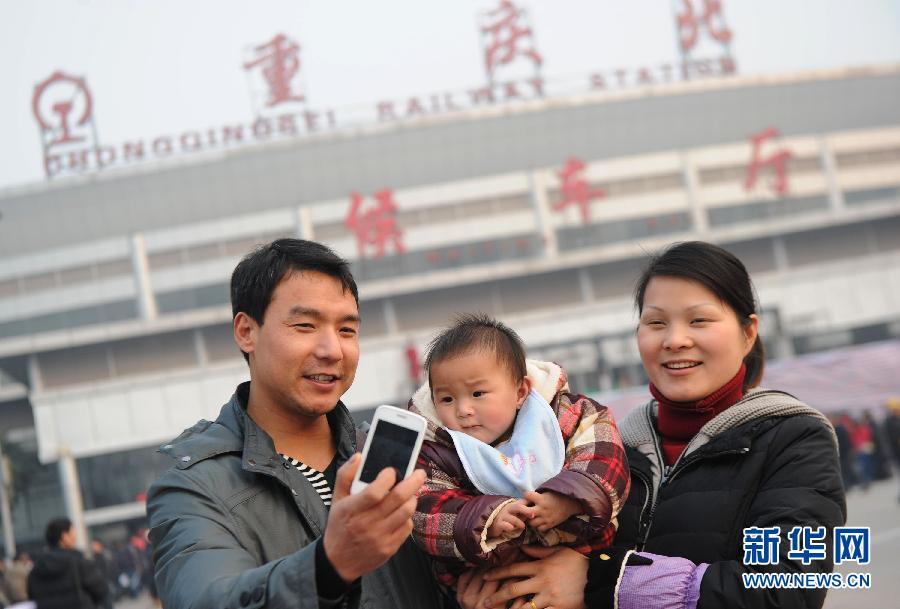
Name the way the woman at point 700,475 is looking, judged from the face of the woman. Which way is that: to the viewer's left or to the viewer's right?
to the viewer's left

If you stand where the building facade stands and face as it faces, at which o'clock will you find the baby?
The baby is roughly at 12 o'clock from the building facade.

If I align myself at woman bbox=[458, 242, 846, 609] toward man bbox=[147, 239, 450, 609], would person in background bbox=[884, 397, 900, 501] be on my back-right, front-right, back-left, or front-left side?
back-right

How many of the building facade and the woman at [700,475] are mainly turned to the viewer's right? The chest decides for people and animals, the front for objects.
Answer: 0

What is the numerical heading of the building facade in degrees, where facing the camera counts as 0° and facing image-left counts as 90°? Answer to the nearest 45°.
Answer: approximately 0°

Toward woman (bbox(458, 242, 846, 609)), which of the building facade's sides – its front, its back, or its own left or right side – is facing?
front

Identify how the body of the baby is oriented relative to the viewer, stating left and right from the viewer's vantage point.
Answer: facing the viewer and to the left of the viewer

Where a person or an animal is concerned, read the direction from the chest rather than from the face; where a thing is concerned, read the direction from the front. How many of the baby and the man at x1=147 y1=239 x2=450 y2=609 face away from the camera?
0

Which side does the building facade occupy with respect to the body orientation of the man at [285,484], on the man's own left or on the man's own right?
on the man's own left

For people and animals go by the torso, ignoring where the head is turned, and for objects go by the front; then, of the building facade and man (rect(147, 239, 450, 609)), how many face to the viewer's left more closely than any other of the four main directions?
0

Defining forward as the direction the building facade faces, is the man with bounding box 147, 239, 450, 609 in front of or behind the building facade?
in front

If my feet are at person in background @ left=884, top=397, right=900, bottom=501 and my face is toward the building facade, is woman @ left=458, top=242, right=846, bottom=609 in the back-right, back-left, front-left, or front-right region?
back-left

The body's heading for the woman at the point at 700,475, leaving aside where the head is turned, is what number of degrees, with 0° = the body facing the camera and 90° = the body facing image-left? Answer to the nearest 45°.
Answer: approximately 45°

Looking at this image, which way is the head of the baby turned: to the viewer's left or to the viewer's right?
to the viewer's left

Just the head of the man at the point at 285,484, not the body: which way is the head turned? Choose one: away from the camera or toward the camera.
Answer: toward the camera

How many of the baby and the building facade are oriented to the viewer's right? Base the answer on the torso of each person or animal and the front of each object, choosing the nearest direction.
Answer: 0
